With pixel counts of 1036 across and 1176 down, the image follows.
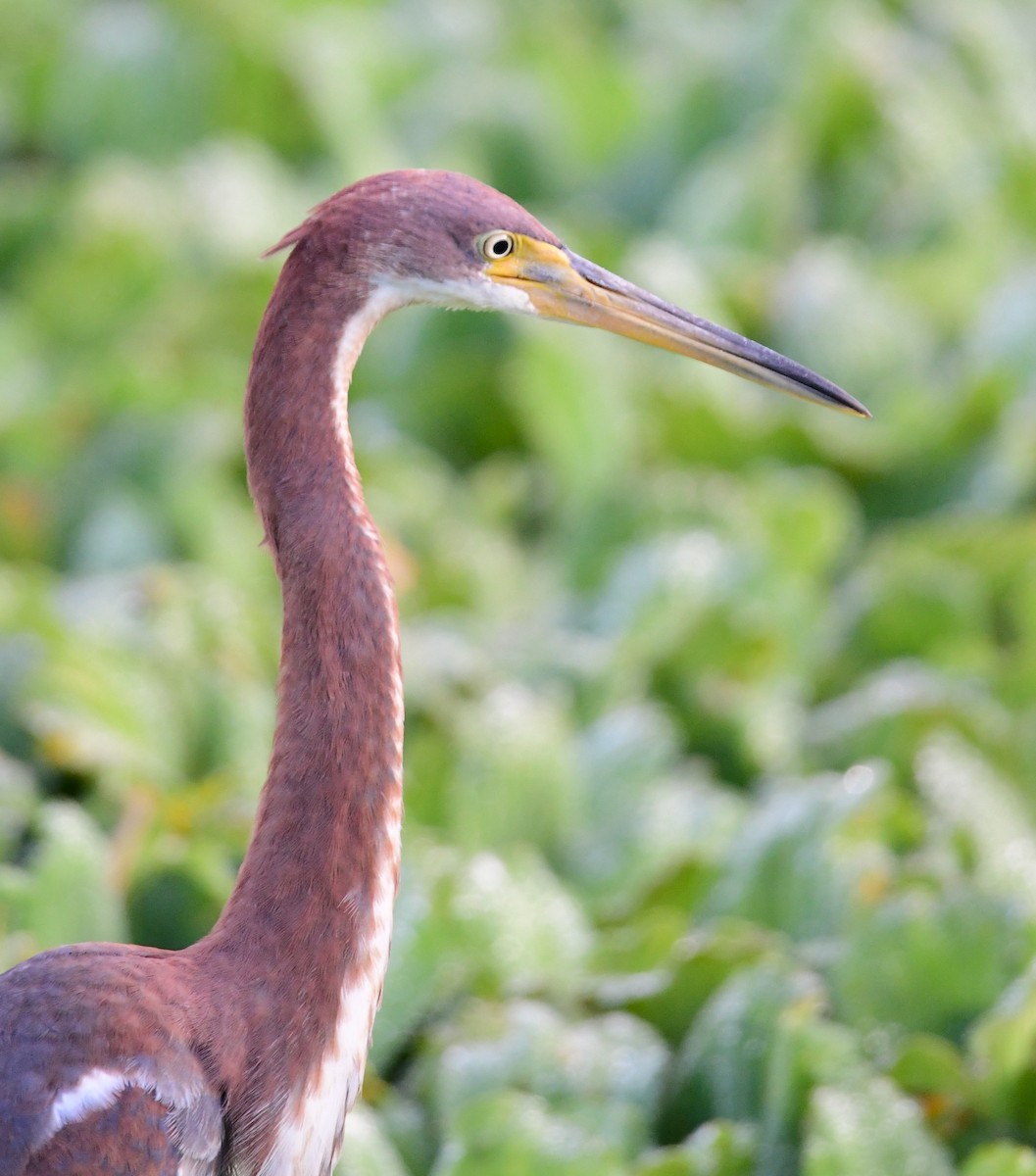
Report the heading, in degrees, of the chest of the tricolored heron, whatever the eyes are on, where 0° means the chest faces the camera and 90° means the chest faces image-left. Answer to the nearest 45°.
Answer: approximately 270°

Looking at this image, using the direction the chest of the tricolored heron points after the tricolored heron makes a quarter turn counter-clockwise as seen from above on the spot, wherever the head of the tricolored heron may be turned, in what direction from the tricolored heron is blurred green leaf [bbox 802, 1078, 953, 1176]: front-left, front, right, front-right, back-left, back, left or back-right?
front-right
